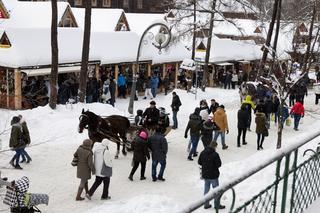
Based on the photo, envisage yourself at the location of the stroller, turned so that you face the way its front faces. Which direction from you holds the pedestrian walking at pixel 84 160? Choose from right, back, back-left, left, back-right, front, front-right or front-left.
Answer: front-left

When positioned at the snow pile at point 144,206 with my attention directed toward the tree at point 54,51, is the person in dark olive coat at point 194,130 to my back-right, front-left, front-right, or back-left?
front-right

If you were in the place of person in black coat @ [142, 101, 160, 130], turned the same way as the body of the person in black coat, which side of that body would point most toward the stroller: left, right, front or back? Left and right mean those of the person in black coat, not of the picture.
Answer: front

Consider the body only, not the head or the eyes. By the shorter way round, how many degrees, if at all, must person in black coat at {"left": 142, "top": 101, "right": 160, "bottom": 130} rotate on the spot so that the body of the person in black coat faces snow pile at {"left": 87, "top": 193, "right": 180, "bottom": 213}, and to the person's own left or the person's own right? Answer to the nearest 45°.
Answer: approximately 45° to the person's own left

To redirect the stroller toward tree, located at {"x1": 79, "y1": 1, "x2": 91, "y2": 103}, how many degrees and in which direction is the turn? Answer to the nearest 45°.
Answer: approximately 90° to its left

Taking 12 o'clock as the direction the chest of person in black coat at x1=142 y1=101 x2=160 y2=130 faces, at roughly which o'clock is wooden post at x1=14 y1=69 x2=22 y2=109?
The wooden post is roughly at 3 o'clock from the person in black coat.

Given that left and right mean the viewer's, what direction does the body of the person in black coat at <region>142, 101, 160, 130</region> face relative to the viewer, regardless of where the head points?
facing the viewer and to the left of the viewer

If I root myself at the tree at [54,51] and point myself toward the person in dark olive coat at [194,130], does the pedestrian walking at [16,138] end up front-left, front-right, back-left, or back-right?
front-right

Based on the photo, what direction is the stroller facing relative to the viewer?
to the viewer's right

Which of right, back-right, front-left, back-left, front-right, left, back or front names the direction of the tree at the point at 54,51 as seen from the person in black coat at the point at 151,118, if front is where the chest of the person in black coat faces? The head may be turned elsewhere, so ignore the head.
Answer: right

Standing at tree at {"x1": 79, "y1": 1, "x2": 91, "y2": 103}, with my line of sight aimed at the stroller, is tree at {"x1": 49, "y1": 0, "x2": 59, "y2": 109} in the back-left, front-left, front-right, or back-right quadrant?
front-right
